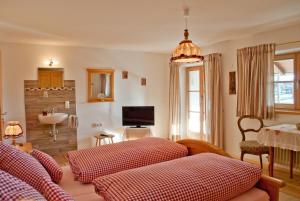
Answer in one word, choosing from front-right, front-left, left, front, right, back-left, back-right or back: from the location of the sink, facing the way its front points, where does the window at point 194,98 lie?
left

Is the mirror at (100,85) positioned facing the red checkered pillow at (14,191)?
yes

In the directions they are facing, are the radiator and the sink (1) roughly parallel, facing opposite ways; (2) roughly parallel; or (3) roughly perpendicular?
roughly perpendicular

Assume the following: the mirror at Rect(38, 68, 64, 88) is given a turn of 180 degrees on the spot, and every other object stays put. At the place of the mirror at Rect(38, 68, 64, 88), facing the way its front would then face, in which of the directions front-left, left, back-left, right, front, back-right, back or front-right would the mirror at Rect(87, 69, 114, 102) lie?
right

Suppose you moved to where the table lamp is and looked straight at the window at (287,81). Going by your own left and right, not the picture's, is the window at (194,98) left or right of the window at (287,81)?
left

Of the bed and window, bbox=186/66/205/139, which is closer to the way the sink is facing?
the bed

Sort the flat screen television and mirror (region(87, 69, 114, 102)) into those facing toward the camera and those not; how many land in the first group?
2

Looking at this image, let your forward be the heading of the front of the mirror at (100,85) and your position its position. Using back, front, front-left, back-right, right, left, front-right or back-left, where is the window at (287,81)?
front-left

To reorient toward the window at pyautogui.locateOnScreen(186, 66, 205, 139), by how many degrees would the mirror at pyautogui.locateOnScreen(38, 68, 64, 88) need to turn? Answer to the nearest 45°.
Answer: approximately 90° to its left

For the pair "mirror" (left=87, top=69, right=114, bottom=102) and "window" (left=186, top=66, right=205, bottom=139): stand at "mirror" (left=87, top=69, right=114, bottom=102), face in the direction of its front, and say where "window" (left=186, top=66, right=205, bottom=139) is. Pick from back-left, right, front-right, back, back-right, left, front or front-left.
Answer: left

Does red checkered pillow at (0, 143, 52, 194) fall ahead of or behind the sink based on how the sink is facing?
ahead

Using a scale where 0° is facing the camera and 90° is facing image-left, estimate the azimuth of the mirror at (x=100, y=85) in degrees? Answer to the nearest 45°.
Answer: approximately 0°

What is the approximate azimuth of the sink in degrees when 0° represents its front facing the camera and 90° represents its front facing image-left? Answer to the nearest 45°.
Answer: approximately 0°
